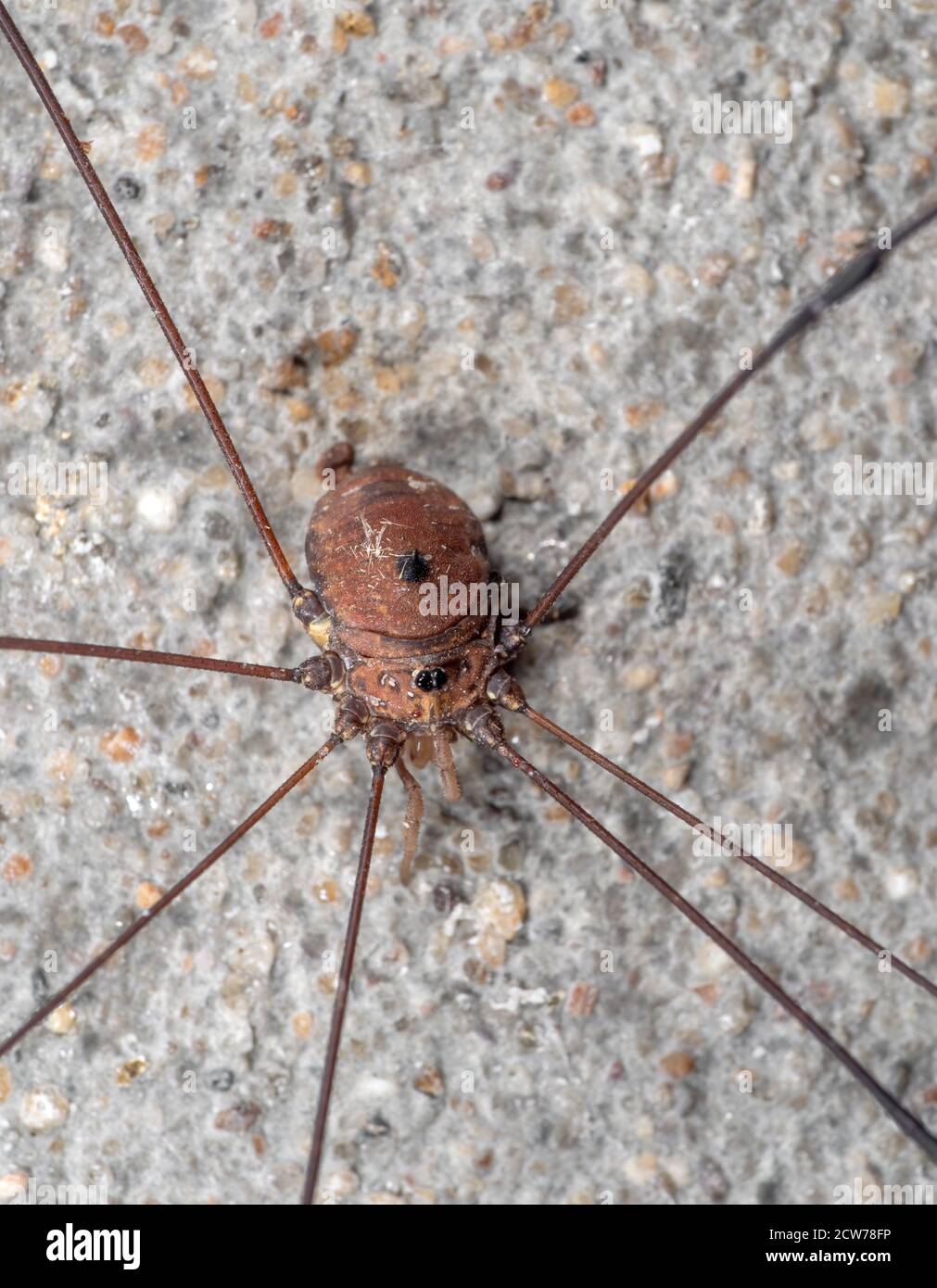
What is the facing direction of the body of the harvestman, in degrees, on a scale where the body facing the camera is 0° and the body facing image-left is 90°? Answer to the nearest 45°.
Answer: approximately 0°

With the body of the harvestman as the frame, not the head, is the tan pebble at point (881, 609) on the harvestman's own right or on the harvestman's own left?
on the harvestman's own left
